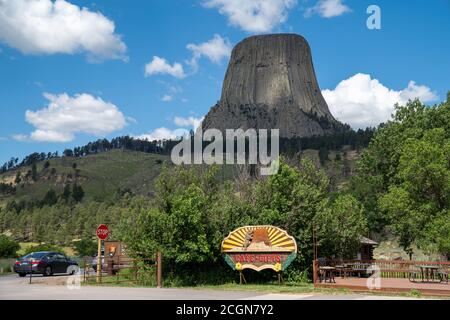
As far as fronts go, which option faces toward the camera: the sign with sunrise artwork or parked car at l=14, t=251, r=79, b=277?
the sign with sunrise artwork

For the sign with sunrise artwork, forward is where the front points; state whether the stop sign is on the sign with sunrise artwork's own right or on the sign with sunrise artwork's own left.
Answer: on the sign with sunrise artwork's own right

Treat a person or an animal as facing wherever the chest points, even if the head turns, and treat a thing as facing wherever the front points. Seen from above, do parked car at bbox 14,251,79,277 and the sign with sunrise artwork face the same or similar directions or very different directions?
very different directions

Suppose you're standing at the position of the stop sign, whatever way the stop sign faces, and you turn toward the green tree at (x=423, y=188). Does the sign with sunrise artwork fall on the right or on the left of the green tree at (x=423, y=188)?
right

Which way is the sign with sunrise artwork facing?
toward the camera

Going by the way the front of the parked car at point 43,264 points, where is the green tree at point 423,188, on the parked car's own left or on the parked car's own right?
on the parked car's own right

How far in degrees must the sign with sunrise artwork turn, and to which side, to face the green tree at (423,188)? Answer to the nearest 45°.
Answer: approximately 135° to its left

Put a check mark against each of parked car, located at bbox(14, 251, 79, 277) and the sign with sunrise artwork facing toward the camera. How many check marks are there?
1

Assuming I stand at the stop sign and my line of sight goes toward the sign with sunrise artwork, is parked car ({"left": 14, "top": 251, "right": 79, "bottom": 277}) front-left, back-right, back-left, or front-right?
back-left
